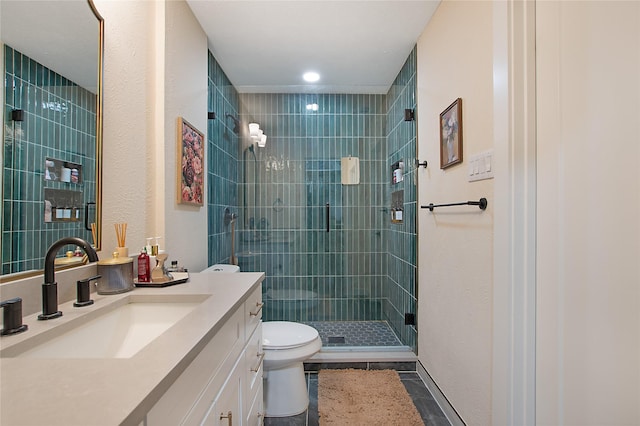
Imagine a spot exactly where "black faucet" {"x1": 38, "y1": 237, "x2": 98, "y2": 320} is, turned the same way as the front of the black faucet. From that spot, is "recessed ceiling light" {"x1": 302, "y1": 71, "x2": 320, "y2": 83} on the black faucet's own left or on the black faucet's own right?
on the black faucet's own left

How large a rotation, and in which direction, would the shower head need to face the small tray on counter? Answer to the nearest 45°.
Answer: approximately 90° to its right

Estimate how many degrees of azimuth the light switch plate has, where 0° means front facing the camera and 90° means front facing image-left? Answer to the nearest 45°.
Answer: approximately 45°

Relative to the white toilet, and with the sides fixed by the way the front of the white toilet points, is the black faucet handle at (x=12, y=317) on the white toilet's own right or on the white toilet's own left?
on the white toilet's own right

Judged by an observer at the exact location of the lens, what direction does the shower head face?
facing to the right of the viewer

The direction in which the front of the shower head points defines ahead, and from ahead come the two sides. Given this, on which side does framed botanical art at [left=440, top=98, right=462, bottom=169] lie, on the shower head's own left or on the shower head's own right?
on the shower head's own right

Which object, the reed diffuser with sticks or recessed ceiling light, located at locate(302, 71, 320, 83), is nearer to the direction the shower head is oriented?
the recessed ceiling light

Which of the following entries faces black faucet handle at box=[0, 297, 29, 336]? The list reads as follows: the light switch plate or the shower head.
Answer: the light switch plate
